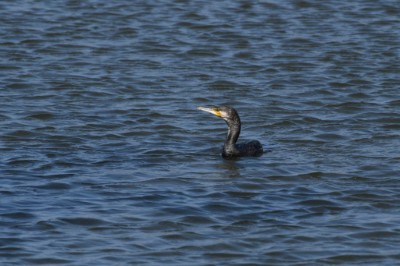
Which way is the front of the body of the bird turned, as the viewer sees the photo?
to the viewer's left
